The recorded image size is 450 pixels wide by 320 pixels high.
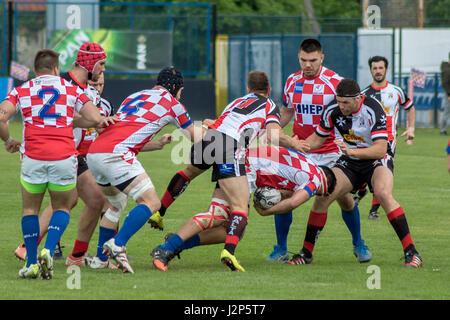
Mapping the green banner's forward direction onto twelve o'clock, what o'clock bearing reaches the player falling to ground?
The player falling to ground is roughly at 12 o'clock from the green banner.

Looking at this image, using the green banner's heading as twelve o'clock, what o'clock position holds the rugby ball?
The rugby ball is roughly at 12 o'clock from the green banner.

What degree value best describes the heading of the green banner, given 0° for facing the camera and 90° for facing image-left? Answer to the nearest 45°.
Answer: approximately 0°
